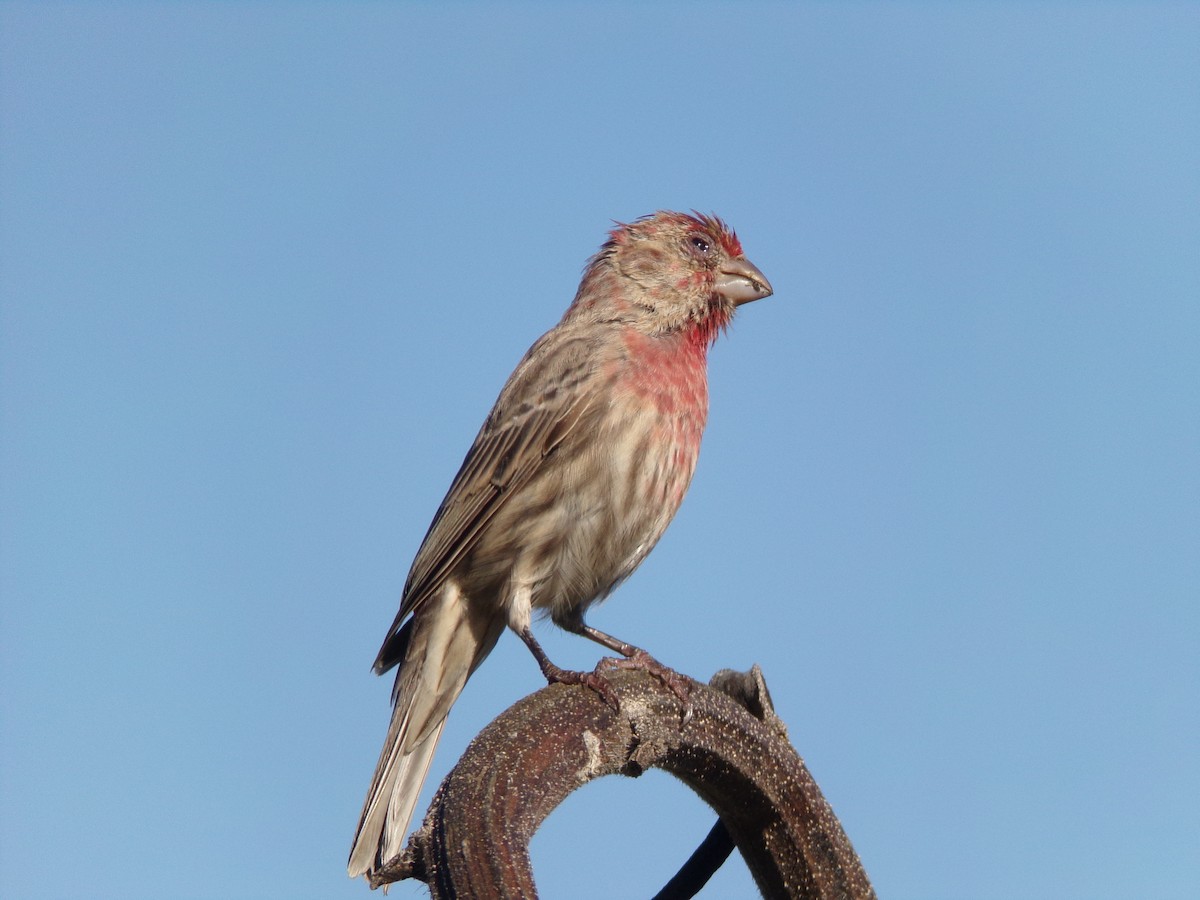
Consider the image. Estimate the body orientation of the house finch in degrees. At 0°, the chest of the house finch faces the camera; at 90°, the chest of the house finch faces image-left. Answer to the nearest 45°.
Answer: approximately 270°
